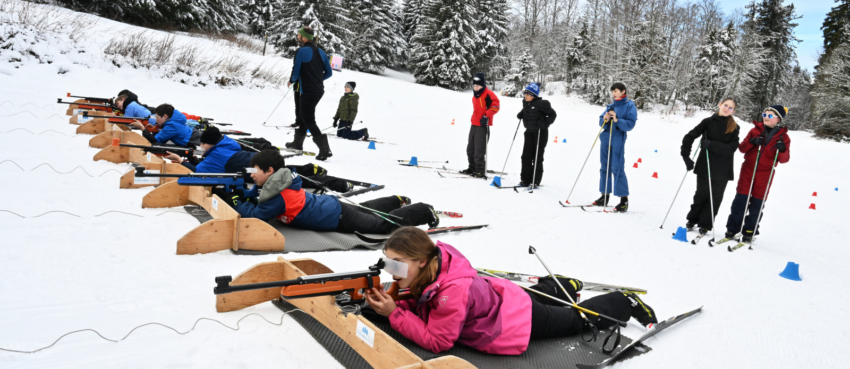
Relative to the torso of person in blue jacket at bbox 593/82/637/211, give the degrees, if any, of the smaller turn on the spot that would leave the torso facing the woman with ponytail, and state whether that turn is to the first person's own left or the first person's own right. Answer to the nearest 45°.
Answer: approximately 90° to the first person's own left

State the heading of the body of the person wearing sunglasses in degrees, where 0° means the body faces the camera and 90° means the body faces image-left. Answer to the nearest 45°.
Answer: approximately 45°

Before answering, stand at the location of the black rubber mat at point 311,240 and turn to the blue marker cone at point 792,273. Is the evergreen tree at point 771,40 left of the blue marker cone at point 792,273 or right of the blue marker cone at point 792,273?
left

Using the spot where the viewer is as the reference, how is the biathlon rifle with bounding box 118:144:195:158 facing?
facing to the left of the viewer
